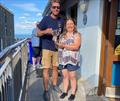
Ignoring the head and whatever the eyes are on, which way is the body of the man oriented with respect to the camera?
toward the camera

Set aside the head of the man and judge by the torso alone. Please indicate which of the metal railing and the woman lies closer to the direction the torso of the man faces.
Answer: the metal railing

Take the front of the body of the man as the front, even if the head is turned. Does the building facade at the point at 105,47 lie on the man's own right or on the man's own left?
on the man's own left

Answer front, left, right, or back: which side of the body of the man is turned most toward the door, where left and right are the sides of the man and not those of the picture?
left

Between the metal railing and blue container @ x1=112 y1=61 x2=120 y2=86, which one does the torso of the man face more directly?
the metal railing

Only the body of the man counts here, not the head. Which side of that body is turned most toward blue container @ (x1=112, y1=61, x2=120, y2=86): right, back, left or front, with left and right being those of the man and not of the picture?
left

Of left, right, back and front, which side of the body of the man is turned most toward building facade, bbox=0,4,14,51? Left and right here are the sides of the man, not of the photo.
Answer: back
